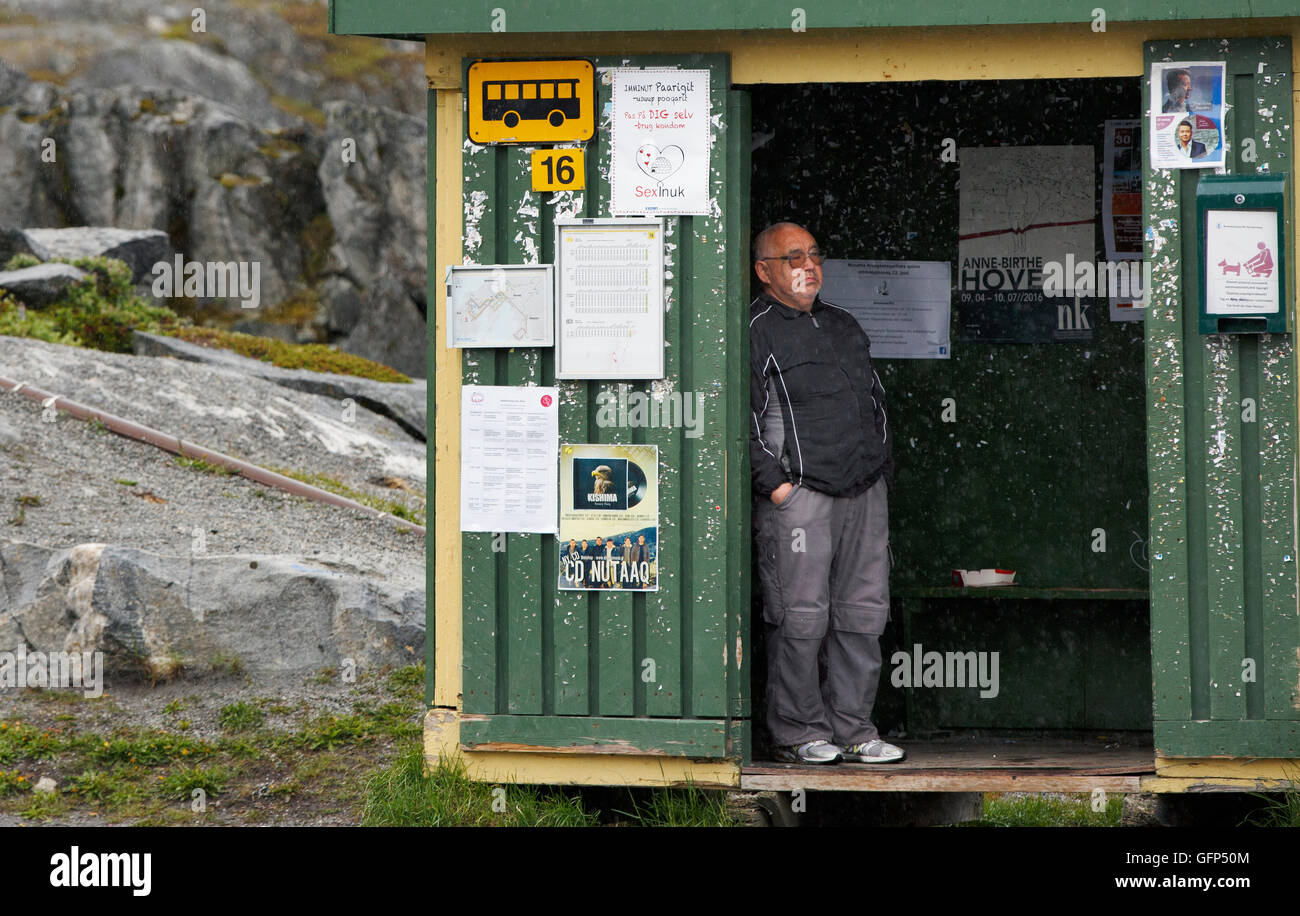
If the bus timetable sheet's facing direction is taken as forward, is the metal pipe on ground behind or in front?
behind

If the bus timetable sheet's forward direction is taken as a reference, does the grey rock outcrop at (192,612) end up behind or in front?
behind

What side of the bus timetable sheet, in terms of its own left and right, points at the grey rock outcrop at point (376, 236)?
back

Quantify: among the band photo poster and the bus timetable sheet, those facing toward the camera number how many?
2

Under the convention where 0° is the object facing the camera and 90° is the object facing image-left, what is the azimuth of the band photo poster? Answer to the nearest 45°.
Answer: approximately 0°

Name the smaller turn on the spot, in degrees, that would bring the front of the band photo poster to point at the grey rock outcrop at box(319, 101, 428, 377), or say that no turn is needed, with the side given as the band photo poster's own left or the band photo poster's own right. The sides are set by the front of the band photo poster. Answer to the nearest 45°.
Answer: approximately 180°

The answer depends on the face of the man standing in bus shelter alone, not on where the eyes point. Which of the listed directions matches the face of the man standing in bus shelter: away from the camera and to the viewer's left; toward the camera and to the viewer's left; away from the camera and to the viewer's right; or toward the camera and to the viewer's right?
toward the camera and to the viewer's right

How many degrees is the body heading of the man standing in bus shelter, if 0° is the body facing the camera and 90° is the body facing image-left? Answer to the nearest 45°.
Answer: approximately 315°

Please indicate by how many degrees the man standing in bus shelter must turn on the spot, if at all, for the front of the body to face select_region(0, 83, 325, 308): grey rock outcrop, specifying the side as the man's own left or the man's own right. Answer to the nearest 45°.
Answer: approximately 180°

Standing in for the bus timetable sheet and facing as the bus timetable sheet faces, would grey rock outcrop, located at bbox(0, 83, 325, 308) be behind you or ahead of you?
behind

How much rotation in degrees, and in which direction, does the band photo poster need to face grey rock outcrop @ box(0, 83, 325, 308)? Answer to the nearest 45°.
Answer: approximately 180°
